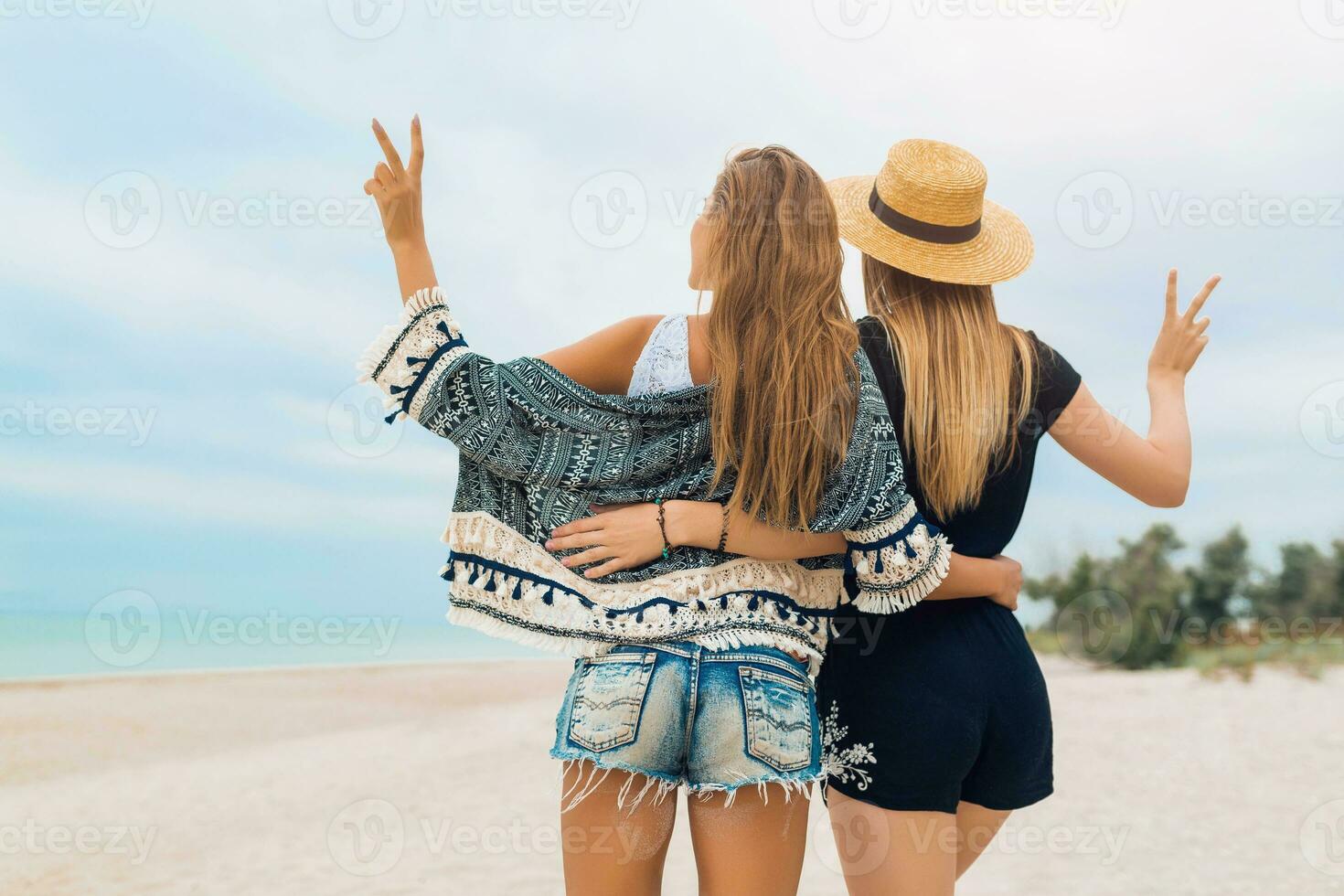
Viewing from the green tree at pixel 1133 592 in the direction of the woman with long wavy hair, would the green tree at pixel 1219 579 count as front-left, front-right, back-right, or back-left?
back-left

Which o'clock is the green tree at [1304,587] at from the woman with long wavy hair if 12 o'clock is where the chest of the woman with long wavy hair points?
The green tree is roughly at 1 o'clock from the woman with long wavy hair.

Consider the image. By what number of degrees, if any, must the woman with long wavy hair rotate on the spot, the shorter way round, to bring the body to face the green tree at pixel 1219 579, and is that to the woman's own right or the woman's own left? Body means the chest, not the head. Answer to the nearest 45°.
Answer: approximately 45° to the woman's own right

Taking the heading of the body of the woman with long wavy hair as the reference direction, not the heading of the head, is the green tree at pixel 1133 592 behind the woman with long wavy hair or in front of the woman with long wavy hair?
in front

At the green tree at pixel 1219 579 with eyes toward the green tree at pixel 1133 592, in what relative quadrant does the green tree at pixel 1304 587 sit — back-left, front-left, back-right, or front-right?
back-right

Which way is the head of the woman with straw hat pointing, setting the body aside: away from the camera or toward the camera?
away from the camera

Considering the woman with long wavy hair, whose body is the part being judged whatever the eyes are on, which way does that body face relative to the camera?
away from the camera

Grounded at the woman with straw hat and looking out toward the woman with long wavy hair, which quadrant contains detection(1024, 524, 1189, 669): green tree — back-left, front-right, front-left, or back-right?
back-right
